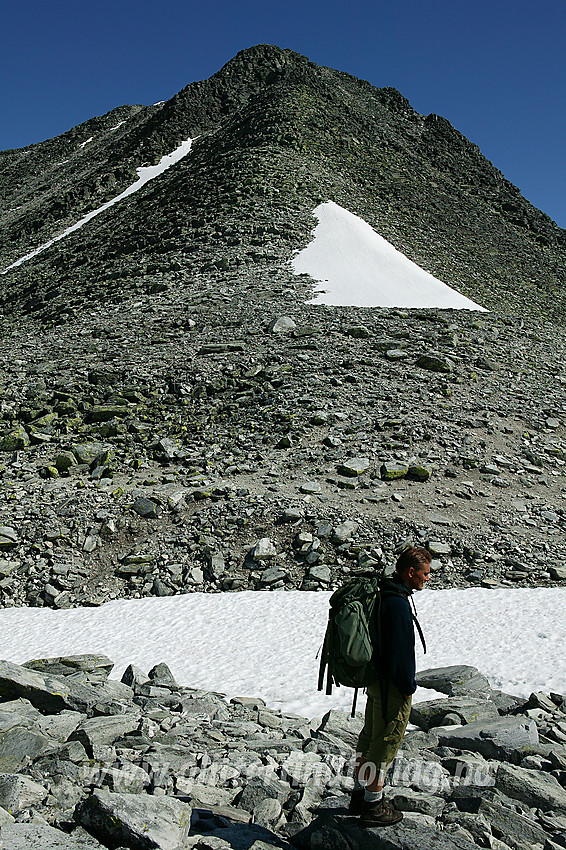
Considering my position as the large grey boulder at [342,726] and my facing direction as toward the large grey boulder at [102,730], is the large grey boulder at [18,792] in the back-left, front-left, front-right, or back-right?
front-left

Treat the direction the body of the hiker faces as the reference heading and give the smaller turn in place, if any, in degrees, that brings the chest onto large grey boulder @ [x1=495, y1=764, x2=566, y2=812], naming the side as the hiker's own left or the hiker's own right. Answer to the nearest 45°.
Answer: approximately 45° to the hiker's own left

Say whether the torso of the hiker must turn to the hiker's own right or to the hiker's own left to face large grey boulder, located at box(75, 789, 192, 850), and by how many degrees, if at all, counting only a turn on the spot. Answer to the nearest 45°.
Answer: approximately 135° to the hiker's own right

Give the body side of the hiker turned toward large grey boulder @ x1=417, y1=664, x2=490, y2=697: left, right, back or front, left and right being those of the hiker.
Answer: left

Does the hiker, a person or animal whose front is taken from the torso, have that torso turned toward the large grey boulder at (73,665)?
no

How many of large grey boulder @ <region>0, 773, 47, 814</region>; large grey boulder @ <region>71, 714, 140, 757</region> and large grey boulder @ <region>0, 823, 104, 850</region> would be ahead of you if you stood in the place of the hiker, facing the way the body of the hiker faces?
0

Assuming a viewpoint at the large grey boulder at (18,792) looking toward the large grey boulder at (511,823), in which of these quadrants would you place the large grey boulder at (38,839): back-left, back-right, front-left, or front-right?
front-right

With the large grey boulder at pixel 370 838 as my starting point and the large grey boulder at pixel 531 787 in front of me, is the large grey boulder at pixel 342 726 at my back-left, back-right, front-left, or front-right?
front-left

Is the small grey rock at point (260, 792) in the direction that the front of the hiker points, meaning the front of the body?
no

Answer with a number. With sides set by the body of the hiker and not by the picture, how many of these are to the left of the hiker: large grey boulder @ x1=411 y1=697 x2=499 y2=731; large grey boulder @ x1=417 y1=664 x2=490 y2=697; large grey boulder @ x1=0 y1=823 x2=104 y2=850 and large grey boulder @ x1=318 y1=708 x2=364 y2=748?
3

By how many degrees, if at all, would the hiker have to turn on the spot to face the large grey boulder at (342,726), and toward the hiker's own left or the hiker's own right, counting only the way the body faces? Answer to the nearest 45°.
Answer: approximately 90° to the hiker's own left

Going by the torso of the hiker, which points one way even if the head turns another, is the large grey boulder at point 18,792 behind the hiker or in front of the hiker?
behind

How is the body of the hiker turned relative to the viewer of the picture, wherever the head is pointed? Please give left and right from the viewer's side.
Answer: facing to the right of the viewer

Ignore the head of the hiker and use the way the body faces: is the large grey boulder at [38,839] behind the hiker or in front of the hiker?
behind
